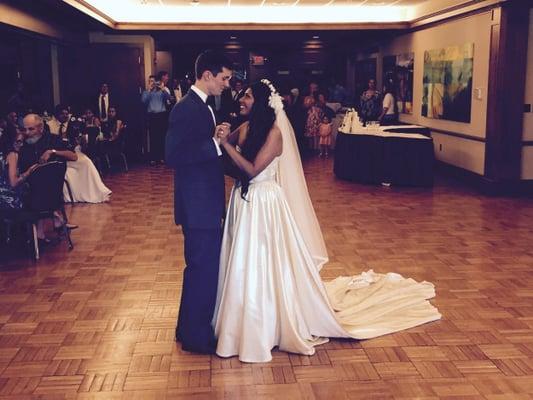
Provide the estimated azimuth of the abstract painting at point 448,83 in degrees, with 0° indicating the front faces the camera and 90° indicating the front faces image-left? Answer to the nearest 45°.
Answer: approximately 45°

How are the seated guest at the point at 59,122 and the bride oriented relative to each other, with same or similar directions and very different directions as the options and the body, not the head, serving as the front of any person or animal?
very different directions

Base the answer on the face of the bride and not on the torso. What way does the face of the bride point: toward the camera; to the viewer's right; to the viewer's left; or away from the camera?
to the viewer's left

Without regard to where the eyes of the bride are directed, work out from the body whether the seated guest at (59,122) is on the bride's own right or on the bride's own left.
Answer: on the bride's own right

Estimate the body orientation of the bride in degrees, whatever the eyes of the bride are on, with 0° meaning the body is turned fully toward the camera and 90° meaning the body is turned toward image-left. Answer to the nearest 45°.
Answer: approximately 90°

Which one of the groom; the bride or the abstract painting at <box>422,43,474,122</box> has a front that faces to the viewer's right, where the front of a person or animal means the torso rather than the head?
the groom

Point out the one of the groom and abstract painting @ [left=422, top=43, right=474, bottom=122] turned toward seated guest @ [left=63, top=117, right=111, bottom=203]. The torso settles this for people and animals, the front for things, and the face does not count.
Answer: the abstract painting

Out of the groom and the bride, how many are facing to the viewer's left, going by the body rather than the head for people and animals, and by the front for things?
1

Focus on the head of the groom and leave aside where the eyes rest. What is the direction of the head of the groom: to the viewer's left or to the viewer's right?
to the viewer's right

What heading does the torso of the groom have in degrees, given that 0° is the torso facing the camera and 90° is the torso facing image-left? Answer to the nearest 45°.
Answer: approximately 270°
